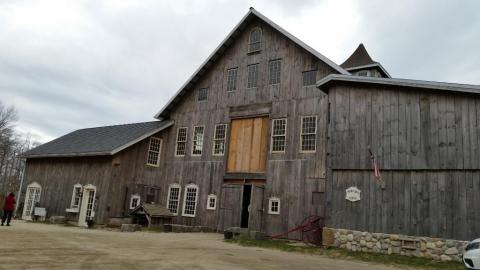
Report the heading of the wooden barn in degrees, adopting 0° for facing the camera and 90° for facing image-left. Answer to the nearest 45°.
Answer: approximately 45°

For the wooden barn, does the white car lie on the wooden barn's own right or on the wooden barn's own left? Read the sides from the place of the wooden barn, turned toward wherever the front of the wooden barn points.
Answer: on the wooden barn's own left

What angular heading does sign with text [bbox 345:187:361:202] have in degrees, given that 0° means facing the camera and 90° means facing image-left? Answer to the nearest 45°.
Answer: approximately 0°

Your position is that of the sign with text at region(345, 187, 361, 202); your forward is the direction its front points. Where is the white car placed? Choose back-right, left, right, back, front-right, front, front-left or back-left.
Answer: front-left
